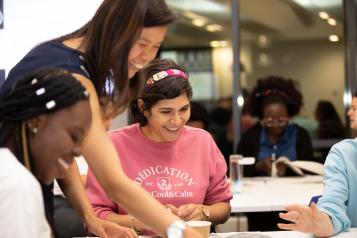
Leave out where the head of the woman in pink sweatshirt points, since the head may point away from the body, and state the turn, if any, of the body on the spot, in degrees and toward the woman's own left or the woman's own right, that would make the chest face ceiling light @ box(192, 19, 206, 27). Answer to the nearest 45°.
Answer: approximately 180°

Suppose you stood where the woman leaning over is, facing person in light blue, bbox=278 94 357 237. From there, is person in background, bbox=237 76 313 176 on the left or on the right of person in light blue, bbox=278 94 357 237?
left

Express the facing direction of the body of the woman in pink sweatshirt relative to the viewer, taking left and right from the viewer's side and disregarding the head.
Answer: facing the viewer

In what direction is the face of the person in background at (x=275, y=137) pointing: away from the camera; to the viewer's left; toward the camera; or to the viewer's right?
toward the camera

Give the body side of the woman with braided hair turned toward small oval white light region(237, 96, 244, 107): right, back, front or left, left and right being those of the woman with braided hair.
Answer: left

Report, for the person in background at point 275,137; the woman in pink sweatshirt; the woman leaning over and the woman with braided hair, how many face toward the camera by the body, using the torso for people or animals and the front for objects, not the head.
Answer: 2

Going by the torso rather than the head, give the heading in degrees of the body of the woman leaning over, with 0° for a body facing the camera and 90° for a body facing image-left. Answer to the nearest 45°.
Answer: approximately 270°

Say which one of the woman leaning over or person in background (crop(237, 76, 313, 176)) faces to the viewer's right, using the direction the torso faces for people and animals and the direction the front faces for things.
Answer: the woman leaning over

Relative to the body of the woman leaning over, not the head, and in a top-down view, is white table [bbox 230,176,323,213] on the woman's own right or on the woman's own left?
on the woman's own left

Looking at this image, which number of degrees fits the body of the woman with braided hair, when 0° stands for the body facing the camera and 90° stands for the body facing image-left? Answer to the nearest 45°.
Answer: approximately 270°

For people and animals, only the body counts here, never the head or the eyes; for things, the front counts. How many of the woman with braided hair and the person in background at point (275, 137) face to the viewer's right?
1

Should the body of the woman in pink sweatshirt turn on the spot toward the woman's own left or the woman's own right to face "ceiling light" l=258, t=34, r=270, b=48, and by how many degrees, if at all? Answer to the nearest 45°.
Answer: approximately 180°

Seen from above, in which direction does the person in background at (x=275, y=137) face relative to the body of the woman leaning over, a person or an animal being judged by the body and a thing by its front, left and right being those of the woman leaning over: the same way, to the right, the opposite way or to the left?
to the right

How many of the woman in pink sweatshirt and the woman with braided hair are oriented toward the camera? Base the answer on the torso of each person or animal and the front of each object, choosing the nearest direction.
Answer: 1

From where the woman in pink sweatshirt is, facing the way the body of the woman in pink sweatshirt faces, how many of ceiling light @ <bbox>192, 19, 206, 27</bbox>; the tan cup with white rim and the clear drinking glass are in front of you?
1

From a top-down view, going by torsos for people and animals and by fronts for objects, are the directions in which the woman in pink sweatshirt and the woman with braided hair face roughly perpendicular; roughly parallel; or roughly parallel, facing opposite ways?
roughly perpendicular

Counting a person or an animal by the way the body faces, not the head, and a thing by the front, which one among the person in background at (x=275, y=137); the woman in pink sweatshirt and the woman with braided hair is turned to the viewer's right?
the woman with braided hair

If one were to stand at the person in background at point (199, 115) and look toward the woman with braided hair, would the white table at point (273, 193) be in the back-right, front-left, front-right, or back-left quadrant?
front-left
